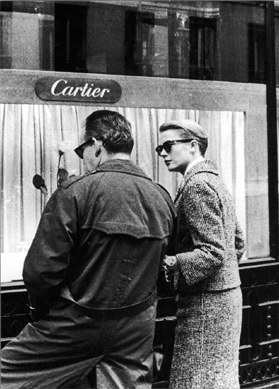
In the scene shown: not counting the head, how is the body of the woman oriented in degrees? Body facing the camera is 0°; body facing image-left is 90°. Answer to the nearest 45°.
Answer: approximately 90°

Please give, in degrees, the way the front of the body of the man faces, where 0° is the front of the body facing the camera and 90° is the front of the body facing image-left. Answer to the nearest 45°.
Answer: approximately 135°

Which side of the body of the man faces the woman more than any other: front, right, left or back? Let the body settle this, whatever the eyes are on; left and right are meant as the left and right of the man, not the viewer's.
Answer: right

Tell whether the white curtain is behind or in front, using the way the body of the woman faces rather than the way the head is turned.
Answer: in front

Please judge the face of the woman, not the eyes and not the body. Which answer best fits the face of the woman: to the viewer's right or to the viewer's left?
to the viewer's left

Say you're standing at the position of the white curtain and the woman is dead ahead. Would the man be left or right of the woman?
right

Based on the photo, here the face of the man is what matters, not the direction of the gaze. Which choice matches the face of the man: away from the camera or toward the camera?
away from the camera

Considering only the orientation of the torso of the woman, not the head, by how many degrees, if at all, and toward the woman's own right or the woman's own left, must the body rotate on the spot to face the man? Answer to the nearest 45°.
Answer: approximately 45° to the woman's own left

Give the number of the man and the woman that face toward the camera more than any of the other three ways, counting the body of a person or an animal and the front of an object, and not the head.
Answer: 0

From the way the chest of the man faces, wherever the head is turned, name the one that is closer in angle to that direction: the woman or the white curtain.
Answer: the white curtain
